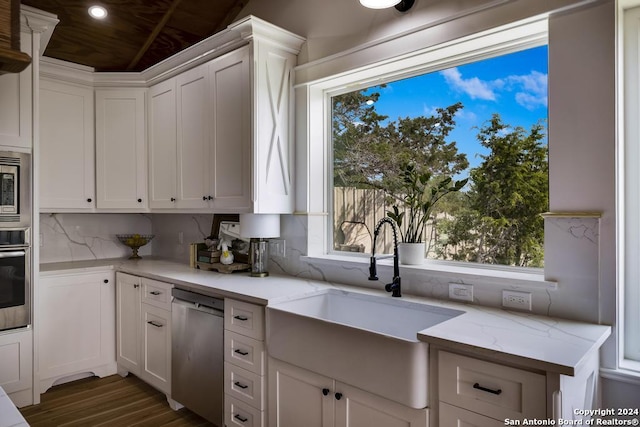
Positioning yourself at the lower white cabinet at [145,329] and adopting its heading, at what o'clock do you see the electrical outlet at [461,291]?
The electrical outlet is roughly at 9 o'clock from the lower white cabinet.

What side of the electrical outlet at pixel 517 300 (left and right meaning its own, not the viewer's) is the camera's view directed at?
front

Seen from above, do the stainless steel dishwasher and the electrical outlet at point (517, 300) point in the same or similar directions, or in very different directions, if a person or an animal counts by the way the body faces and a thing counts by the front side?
same or similar directions

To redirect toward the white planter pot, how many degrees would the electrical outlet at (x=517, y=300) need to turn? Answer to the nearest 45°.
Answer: approximately 135° to its right

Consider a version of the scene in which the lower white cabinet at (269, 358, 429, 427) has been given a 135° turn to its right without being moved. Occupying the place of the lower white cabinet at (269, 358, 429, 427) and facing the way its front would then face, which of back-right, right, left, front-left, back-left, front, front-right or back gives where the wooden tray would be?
front-left

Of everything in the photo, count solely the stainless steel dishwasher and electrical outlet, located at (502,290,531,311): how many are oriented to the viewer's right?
0

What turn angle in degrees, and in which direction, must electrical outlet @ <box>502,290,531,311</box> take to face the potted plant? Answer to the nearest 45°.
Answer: approximately 135° to its right

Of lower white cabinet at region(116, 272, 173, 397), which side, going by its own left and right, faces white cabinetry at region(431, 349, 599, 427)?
left

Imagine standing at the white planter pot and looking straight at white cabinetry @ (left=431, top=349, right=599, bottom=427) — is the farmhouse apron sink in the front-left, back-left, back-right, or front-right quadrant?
front-right

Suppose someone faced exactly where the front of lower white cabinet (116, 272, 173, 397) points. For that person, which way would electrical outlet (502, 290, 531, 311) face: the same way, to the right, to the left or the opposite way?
the same way

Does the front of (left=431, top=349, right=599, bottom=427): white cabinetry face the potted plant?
no

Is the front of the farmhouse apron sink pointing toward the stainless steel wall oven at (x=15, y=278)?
no

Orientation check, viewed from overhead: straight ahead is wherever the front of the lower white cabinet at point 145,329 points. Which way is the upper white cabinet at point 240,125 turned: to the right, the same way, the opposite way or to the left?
the same way

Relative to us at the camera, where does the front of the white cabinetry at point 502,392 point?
facing the viewer and to the left of the viewer

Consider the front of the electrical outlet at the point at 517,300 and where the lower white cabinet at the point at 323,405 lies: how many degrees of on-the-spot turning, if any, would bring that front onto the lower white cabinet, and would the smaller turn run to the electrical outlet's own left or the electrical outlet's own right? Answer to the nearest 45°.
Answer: approximately 45° to the electrical outlet's own right

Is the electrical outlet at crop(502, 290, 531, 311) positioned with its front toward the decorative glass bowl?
no
